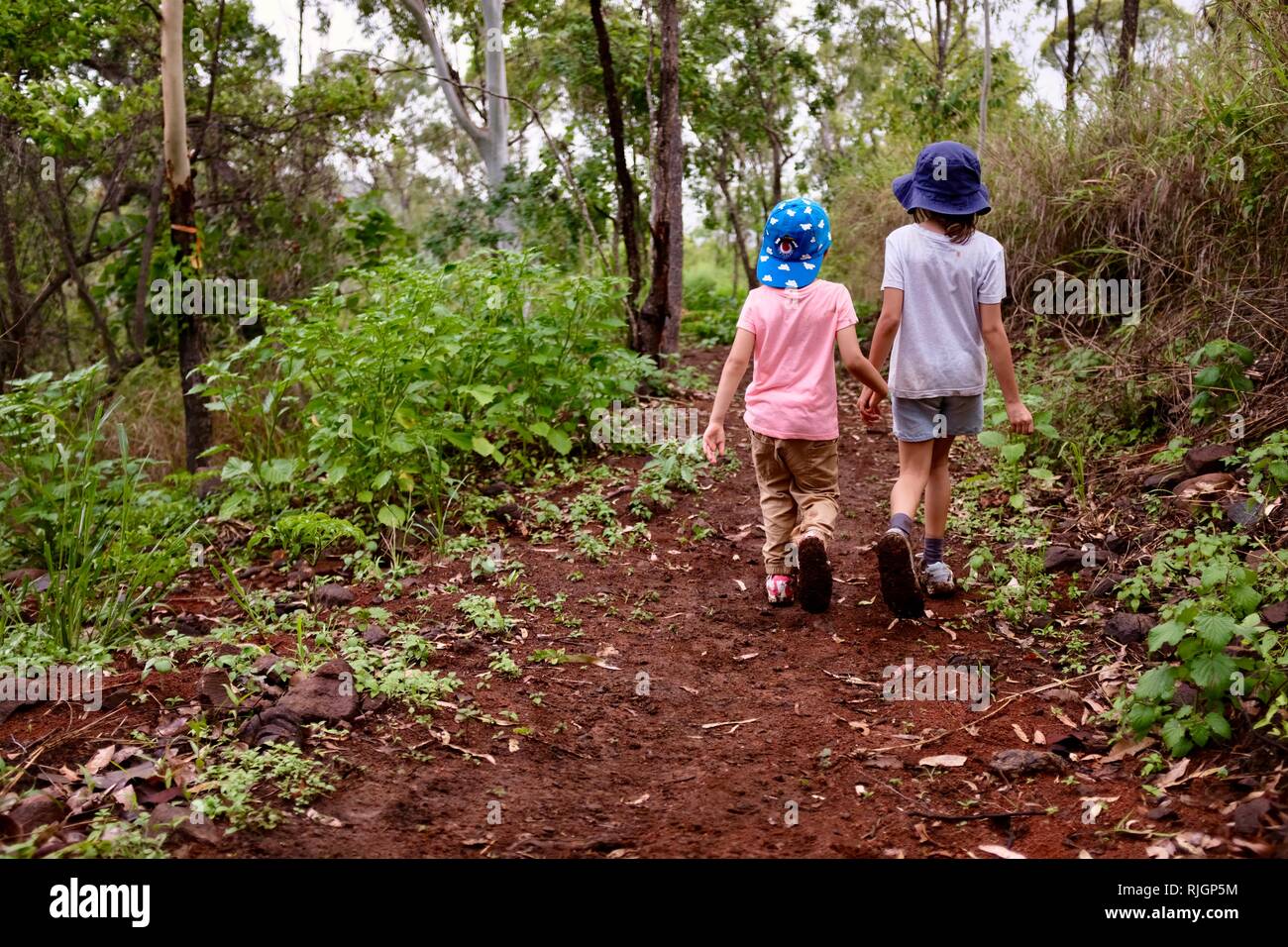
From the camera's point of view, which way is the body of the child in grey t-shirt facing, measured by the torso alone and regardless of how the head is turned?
away from the camera

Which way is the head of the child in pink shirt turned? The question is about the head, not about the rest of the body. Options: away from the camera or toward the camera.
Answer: away from the camera

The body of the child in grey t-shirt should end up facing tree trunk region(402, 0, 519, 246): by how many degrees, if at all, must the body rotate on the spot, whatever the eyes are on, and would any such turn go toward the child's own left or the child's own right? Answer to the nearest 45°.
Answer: approximately 45° to the child's own left

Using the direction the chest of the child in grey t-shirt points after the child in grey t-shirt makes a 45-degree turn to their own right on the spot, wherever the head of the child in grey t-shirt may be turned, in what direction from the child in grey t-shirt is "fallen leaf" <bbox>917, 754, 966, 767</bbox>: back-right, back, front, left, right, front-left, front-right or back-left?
back-right

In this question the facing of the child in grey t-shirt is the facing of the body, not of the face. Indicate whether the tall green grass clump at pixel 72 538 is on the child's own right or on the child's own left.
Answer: on the child's own left

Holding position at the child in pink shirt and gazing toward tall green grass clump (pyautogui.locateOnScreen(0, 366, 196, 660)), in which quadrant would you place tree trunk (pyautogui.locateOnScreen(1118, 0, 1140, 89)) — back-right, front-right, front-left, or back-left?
back-right

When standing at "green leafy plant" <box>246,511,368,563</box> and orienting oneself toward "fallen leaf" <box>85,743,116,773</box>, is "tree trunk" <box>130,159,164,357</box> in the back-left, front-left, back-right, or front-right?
back-right

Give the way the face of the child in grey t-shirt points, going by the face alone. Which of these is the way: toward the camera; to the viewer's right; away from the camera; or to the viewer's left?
away from the camera

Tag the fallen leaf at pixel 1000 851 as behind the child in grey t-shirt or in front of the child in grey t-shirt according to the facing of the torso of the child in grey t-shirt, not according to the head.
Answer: behind

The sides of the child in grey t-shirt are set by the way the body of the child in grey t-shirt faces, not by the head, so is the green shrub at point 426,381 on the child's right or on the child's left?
on the child's left

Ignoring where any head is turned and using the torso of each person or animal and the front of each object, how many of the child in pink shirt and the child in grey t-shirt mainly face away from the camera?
2

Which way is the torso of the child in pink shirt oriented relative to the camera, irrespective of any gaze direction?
away from the camera
